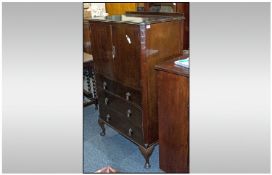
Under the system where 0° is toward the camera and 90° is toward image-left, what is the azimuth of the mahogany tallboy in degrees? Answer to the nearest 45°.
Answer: approximately 45°
